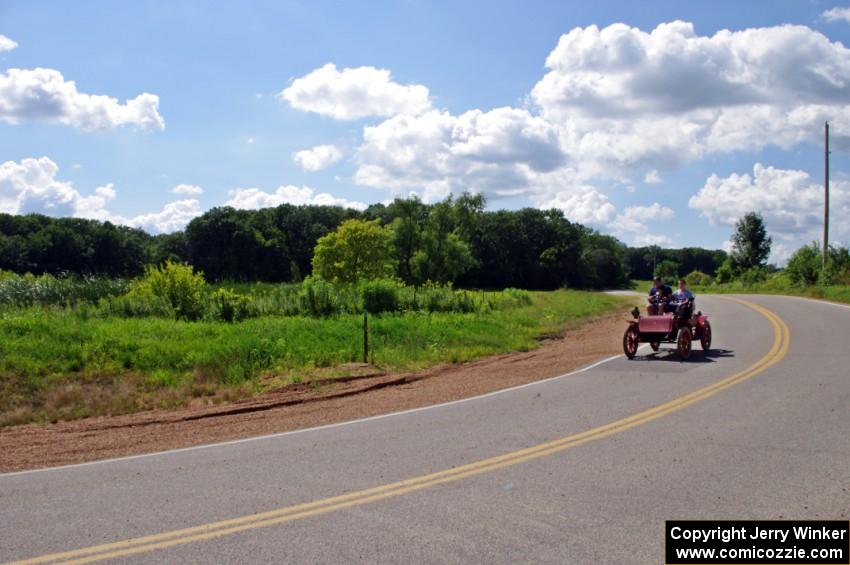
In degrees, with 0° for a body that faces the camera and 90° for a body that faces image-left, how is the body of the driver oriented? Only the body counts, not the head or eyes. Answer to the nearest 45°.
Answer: approximately 0°

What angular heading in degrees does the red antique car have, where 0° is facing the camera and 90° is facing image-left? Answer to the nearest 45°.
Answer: approximately 45°
